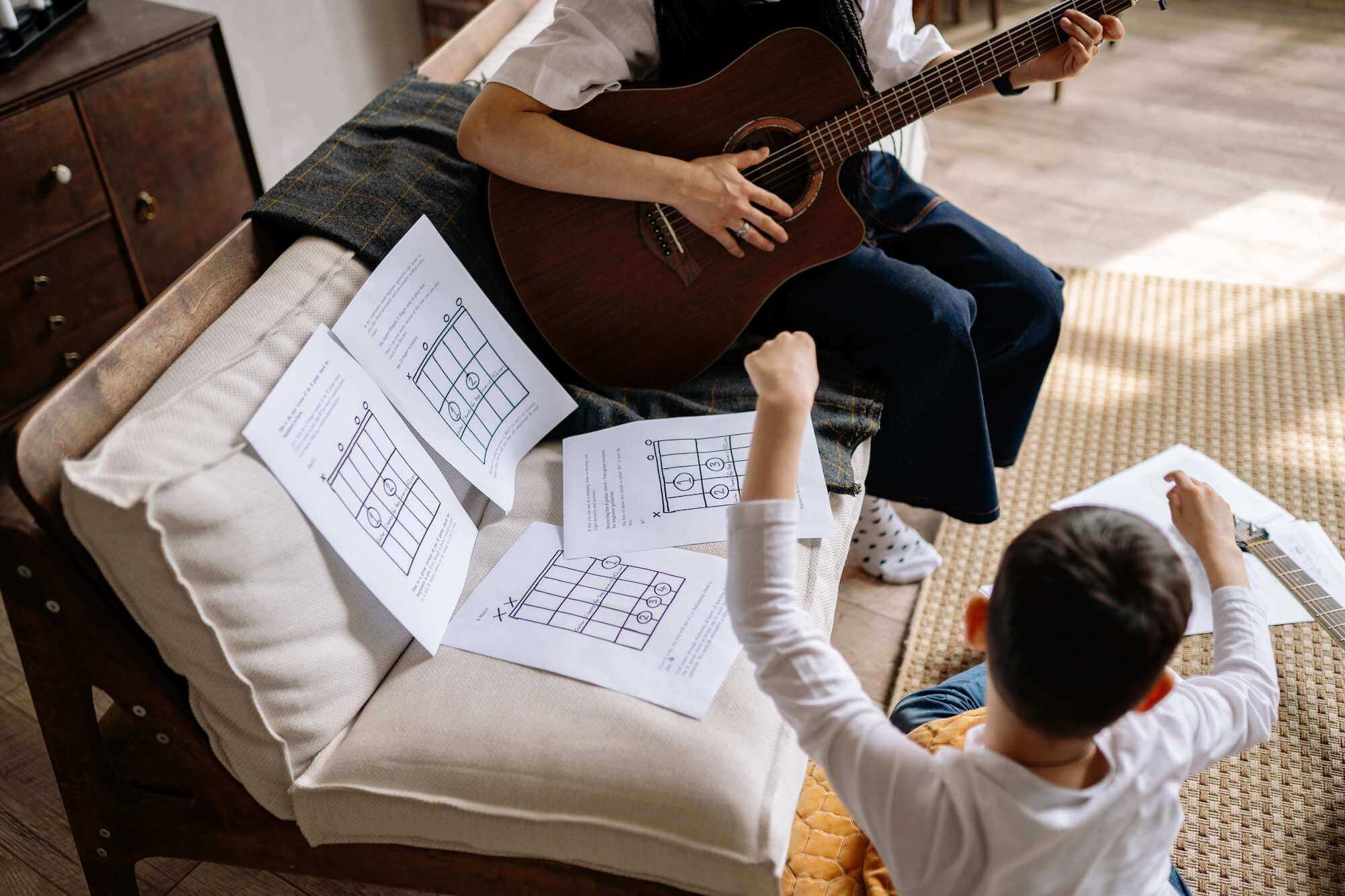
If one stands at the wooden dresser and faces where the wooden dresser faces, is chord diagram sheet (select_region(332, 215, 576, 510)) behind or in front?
in front

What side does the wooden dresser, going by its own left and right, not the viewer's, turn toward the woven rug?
front

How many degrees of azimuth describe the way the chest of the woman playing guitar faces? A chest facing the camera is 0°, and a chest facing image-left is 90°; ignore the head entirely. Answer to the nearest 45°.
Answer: approximately 315°

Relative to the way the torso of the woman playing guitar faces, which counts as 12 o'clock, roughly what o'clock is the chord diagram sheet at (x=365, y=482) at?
The chord diagram sheet is roughly at 3 o'clock from the woman playing guitar.

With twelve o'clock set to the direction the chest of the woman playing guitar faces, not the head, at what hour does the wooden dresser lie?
The wooden dresser is roughly at 5 o'clock from the woman playing guitar.

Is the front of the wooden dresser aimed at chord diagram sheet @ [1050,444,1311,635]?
yes

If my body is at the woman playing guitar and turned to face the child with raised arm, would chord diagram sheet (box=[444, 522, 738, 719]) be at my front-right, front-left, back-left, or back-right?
front-right

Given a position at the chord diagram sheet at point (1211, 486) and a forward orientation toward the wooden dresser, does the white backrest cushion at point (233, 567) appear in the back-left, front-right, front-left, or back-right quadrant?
front-left

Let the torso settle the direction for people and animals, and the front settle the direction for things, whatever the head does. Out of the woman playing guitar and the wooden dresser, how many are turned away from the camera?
0

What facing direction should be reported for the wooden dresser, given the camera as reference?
facing the viewer and to the right of the viewer

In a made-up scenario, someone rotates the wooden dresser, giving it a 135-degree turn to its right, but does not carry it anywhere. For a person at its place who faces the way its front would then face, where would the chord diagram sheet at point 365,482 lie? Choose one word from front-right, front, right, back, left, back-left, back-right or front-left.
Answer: left

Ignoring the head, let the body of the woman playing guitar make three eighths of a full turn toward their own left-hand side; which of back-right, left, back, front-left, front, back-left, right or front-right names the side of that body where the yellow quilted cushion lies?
back

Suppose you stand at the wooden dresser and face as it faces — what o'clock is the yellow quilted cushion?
The yellow quilted cushion is roughly at 1 o'clock from the wooden dresser.

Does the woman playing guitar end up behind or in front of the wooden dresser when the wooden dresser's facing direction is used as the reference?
in front
